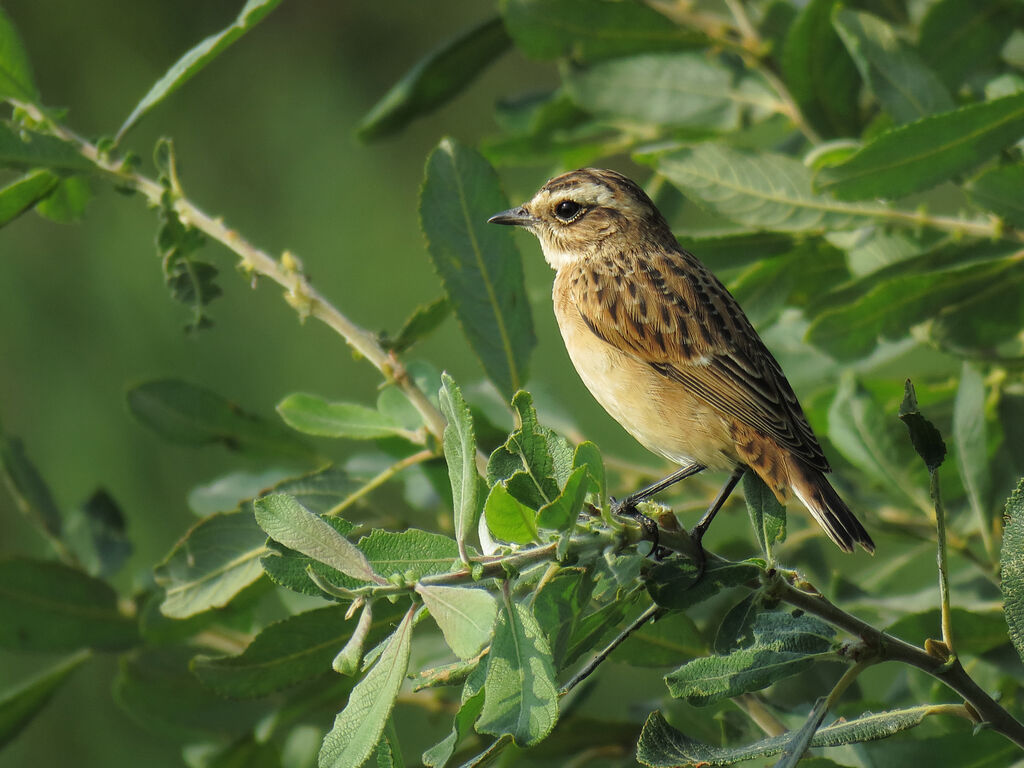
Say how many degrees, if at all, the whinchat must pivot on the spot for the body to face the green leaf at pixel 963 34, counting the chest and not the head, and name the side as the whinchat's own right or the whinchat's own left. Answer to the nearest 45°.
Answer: approximately 180°

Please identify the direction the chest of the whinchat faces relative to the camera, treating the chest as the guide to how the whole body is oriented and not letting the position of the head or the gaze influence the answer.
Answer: to the viewer's left

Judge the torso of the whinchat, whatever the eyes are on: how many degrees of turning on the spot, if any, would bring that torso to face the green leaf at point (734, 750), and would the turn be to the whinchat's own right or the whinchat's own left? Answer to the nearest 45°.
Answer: approximately 90° to the whinchat's own left

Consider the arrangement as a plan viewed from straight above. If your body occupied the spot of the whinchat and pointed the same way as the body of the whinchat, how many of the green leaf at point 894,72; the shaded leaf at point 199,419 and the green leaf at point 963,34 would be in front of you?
1

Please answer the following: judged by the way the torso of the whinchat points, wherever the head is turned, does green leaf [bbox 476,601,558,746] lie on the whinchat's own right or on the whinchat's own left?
on the whinchat's own left

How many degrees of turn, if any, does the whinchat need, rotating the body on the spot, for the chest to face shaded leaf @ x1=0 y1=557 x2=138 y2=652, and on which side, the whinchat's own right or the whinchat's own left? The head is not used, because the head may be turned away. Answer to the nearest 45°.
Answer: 0° — it already faces it

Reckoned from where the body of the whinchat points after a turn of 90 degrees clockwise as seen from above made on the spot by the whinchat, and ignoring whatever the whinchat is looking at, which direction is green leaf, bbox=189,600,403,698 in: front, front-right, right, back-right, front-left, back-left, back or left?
back-left

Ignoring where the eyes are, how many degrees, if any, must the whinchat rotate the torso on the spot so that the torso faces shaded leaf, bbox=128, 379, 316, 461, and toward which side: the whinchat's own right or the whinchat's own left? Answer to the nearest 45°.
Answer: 0° — it already faces it

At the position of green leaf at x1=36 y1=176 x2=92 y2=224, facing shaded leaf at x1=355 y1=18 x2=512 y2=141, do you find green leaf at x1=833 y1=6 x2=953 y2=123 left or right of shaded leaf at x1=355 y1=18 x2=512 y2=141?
right

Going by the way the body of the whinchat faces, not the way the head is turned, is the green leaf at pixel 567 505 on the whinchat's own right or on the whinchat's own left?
on the whinchat's own left
